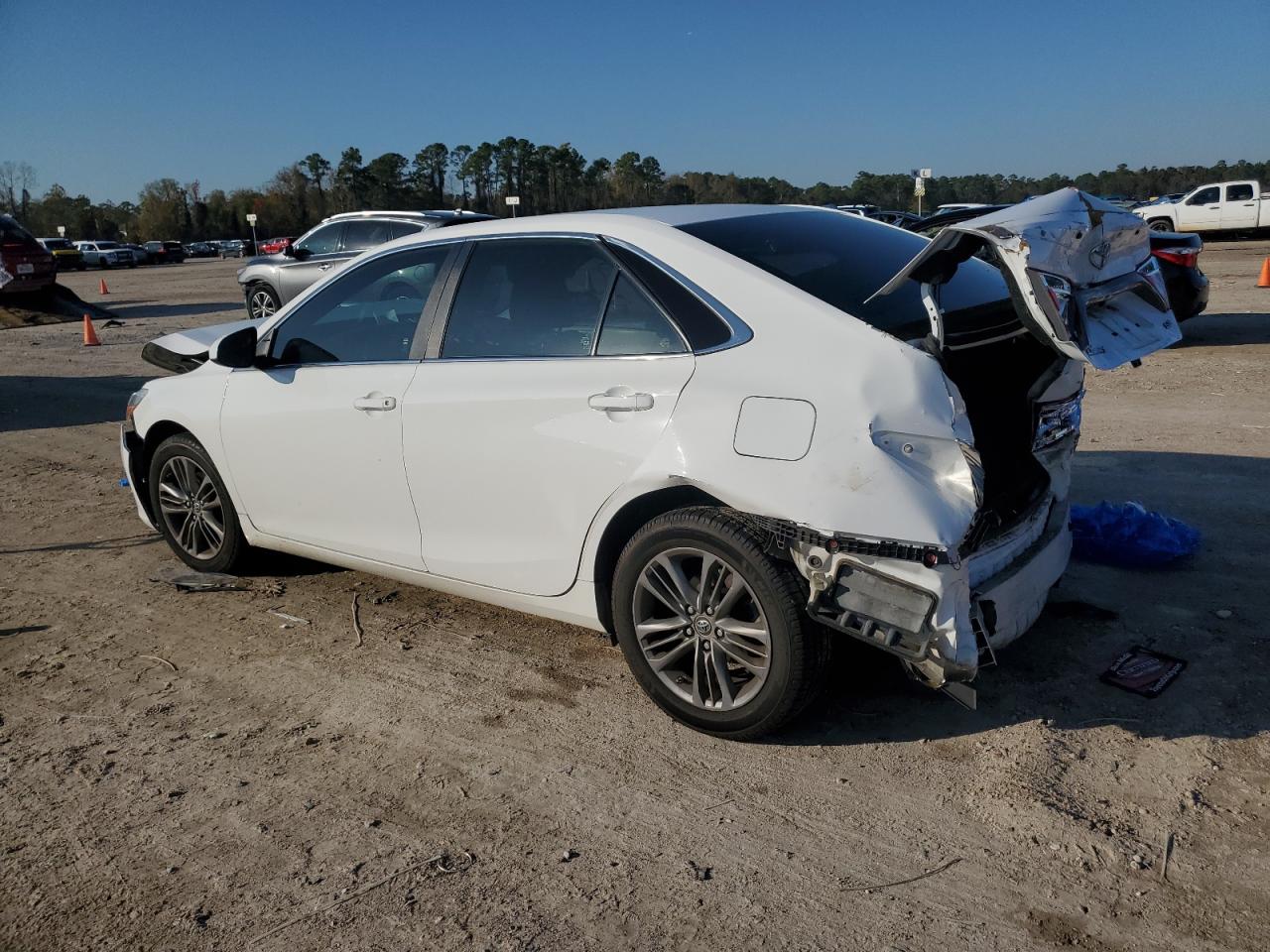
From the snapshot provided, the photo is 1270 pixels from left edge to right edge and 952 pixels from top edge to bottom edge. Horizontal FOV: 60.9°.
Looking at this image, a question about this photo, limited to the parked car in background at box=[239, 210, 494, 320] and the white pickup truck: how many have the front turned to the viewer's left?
2

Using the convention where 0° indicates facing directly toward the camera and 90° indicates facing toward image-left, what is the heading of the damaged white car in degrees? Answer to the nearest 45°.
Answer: approximately 135°

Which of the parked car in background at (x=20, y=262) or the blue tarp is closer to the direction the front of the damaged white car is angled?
the parked car in background

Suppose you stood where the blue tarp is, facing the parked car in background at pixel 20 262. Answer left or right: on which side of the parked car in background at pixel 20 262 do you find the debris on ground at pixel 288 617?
left

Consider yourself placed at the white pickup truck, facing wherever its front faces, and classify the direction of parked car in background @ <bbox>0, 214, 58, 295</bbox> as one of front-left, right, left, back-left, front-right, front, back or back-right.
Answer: front-left

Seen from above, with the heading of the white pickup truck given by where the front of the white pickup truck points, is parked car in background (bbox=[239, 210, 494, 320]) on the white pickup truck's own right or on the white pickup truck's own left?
on the white pickup truck's own left

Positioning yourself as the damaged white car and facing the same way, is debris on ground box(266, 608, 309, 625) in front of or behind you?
in front

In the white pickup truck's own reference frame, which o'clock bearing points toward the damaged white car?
The damaged white car is roughly at 9 o'clock from the white pickup truck.

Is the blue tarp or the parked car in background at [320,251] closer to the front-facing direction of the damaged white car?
the parked car in background

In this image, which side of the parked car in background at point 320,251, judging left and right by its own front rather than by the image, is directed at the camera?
left

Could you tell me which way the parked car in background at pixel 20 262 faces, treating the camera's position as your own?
facing away from the viewer and to the left of the viewer

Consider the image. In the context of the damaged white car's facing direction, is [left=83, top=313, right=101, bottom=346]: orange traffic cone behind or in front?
in front

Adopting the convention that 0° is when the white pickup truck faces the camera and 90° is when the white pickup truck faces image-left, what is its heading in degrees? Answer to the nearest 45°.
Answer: approximately 90°
